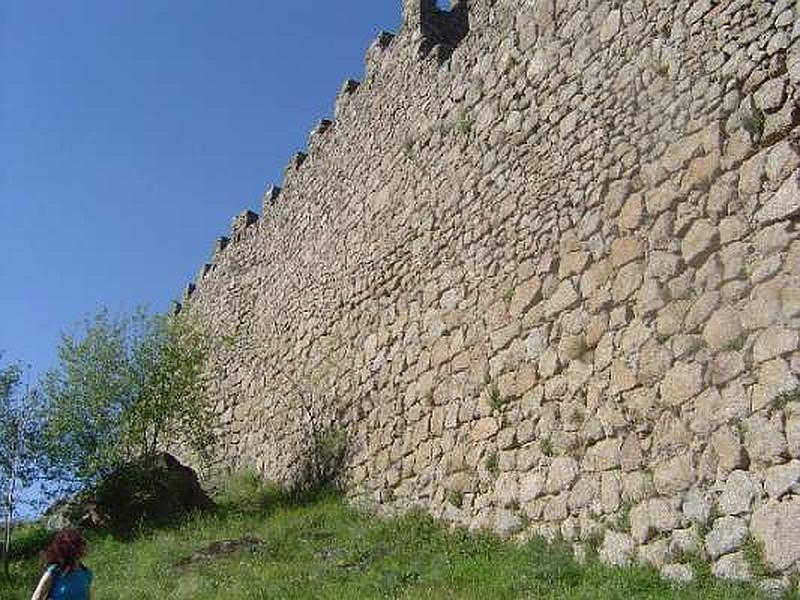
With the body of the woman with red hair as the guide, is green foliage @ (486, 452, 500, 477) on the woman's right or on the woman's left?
on the woman's right

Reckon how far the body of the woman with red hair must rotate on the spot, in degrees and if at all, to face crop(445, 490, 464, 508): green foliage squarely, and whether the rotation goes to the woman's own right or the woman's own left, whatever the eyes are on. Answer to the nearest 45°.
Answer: approximately 90° to the woman's own right

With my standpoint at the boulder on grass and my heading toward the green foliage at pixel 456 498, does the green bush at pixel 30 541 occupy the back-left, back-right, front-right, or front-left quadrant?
back-right

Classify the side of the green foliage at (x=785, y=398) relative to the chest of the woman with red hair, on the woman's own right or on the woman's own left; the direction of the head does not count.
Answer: on the woman's own right

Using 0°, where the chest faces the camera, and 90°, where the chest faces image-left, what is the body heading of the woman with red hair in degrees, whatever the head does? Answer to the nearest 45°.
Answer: approximately 180°

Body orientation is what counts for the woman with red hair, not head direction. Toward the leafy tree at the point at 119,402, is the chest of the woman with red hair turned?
yes

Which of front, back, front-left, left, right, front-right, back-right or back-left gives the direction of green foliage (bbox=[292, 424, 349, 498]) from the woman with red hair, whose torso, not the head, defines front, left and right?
front-right

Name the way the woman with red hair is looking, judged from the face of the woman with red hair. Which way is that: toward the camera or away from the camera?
away from the camera

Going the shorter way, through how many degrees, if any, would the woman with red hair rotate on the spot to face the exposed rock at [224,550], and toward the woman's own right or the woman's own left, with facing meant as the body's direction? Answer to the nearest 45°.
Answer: approximately 45° to the woman's own right

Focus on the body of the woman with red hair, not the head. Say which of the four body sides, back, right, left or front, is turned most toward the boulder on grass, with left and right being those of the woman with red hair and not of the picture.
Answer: front

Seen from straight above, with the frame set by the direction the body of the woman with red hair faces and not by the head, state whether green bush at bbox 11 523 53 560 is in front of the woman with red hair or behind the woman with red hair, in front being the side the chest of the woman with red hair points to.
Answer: in front
